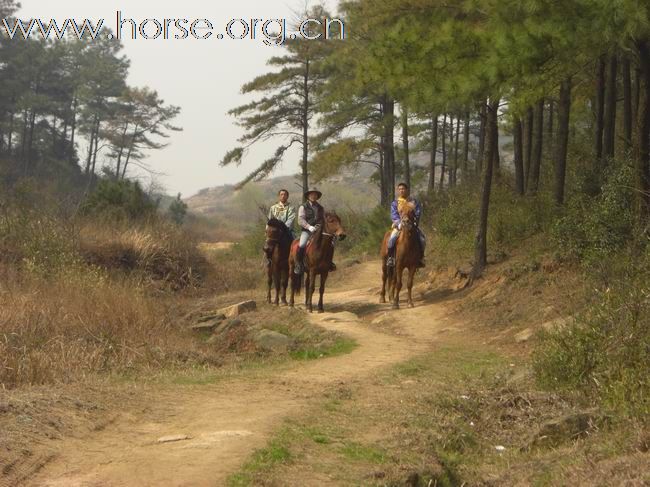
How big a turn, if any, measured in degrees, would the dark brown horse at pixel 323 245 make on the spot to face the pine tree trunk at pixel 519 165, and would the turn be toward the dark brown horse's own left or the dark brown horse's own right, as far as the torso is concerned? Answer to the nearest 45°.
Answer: approximately 90° to the dark brown horse's own left

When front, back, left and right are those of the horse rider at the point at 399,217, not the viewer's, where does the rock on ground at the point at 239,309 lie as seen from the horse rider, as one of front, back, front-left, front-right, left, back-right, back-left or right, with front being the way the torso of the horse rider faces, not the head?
right

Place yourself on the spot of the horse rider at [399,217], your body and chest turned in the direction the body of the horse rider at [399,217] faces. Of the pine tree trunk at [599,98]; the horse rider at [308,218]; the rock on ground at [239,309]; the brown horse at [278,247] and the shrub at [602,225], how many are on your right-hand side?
3

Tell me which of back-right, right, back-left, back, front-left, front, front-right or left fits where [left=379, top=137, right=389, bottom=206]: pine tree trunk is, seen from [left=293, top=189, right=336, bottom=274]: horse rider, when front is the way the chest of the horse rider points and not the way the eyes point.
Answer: back-left

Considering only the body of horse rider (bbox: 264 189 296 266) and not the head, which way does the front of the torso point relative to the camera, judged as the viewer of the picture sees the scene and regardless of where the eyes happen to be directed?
toward the camera

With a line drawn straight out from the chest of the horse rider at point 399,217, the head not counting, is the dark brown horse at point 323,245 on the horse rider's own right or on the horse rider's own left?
on the horse rider's own right

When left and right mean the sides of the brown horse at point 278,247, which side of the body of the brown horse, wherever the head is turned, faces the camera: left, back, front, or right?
front

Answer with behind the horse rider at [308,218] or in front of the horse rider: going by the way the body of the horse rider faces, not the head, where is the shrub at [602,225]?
in front

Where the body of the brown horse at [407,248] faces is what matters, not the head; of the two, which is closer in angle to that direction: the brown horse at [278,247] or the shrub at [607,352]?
the shrub

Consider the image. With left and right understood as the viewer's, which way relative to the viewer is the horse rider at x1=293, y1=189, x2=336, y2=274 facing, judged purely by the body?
facing the viewer and to the right of the viewer

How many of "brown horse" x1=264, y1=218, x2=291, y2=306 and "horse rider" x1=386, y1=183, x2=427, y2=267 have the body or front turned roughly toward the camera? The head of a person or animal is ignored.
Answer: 2

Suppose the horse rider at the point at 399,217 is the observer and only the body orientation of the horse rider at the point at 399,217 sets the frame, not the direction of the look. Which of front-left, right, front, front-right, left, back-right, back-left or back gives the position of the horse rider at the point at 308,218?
right

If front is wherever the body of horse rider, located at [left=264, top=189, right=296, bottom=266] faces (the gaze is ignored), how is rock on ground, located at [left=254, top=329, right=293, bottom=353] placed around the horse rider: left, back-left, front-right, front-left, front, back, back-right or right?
front

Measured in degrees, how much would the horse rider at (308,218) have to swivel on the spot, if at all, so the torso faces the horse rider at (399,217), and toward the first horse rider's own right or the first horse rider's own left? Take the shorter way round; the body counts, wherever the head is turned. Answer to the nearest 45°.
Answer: approximately 45° to the first horse rider's own left

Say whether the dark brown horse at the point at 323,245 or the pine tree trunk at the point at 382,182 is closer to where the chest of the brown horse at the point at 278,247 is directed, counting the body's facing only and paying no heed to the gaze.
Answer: the dark brown horse
